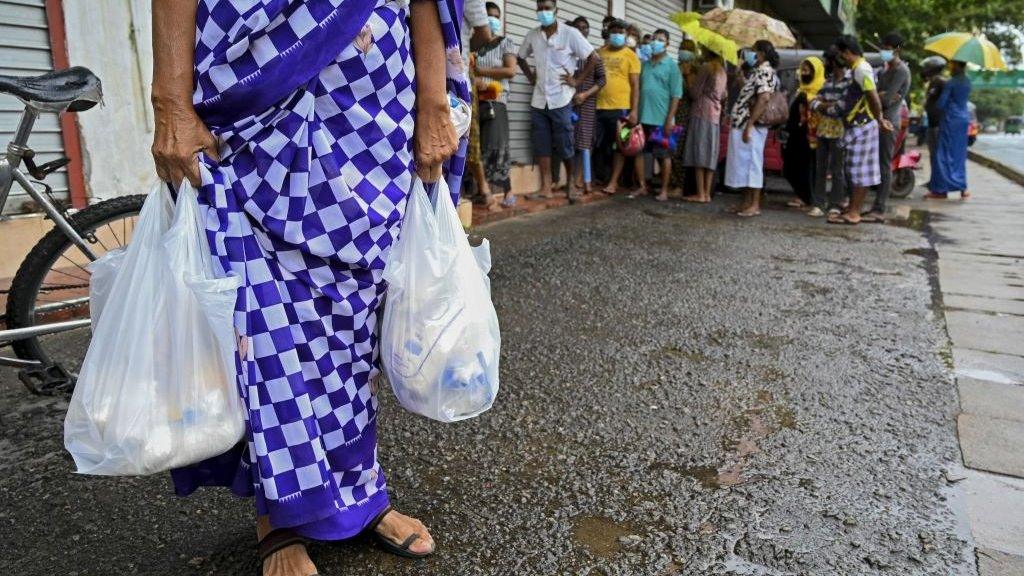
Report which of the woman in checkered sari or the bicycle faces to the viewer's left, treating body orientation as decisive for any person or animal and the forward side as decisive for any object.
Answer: the bicycle

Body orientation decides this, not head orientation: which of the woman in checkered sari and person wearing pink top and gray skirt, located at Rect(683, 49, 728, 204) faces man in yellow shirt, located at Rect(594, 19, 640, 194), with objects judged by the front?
the person wearing pink top and gray skirt

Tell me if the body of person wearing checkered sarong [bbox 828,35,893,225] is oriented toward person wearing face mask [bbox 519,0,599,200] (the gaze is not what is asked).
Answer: yes

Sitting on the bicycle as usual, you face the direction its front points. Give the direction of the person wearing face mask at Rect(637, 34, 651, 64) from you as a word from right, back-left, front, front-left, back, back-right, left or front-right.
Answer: back-right

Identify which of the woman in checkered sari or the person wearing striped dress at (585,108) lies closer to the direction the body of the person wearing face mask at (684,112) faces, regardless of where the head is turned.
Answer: the person wearing striped dress

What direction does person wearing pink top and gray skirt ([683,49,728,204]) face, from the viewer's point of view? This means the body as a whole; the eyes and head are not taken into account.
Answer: to the viewer's left

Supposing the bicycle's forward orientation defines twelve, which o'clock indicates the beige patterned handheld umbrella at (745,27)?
The beige patterned handheld umbrella is roughly at 5 o'clock from the bicycle.

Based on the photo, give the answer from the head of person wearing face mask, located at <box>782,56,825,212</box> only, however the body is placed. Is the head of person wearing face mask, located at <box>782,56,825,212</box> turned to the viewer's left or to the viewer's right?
to the viewer's left

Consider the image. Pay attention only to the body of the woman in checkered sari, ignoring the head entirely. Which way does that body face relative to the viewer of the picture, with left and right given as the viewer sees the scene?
facing the viewer

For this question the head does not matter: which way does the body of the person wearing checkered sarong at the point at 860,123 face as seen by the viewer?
to the viewer's left

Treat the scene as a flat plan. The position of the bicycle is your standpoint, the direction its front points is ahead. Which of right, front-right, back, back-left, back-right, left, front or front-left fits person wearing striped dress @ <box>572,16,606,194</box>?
back-right

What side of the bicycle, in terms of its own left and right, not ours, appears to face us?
left

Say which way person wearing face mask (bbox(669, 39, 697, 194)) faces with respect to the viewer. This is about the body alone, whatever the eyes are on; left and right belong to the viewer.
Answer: facing the viewer and to the left of the viewer

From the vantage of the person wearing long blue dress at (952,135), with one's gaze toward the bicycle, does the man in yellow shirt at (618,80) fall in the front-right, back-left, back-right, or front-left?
front-right
